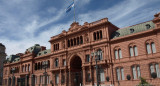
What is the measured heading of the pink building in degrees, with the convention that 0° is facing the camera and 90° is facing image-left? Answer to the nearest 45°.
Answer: approximately 45°
